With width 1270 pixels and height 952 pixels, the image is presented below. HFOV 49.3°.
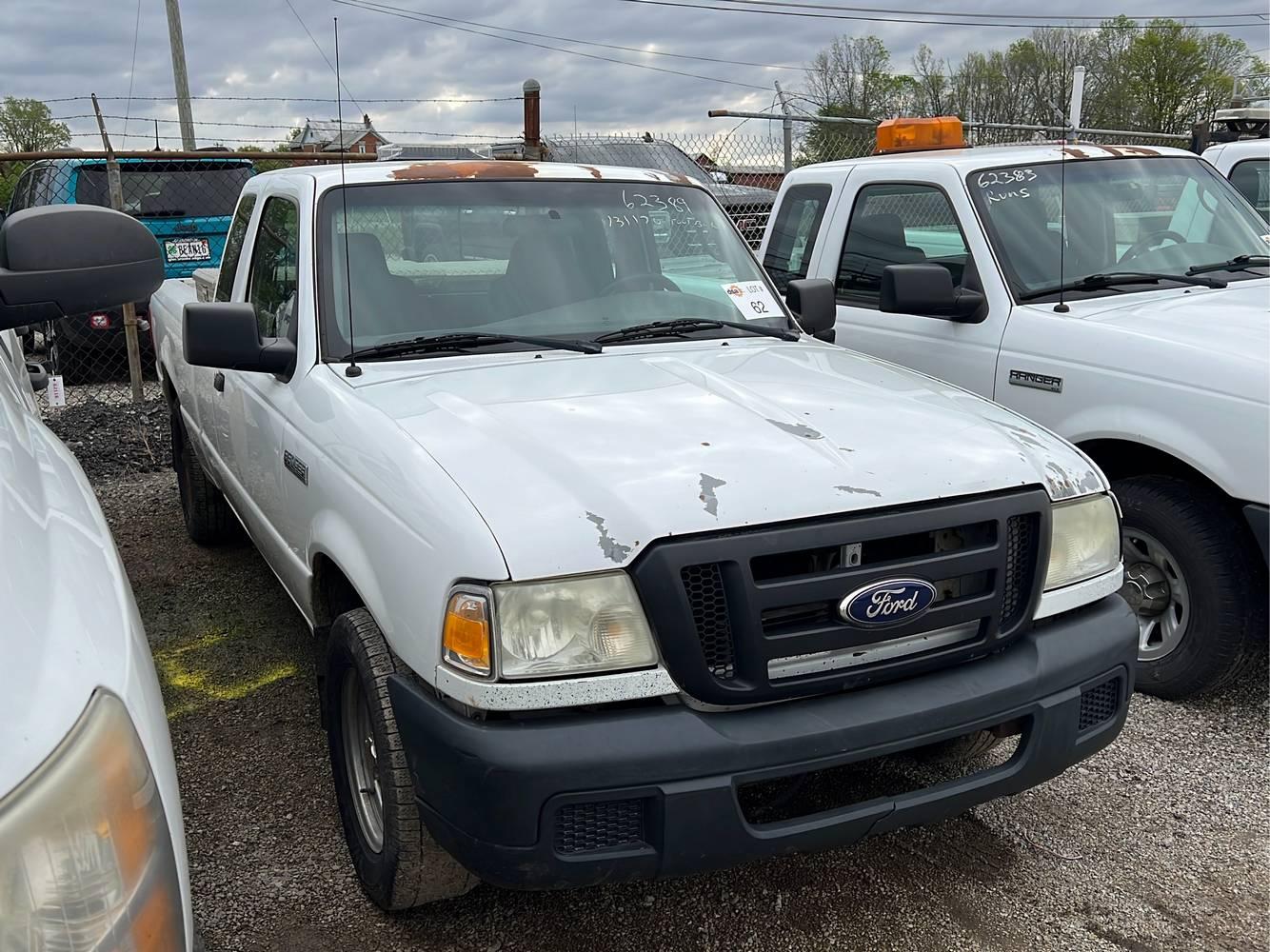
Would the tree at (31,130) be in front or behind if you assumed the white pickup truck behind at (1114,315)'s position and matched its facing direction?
behind

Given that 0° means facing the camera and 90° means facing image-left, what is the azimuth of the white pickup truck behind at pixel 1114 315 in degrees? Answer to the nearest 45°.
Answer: approximately 315°

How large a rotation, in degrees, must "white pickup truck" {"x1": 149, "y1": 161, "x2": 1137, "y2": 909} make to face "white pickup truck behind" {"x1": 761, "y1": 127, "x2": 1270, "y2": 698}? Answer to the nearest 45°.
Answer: approximately 90° to its left

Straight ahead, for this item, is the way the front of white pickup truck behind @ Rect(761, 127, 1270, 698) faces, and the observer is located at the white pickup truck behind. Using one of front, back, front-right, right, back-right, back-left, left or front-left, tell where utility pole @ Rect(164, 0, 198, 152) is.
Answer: back

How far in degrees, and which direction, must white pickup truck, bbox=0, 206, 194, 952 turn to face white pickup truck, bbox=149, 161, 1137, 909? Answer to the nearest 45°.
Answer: approximately 135° to its left

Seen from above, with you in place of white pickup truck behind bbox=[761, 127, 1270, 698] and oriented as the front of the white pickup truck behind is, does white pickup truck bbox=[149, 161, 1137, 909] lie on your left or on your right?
on your right

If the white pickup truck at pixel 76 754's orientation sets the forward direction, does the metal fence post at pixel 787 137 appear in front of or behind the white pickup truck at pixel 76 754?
behind

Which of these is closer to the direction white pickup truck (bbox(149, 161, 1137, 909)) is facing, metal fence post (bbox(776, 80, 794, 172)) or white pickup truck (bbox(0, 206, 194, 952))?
the white pickup truck

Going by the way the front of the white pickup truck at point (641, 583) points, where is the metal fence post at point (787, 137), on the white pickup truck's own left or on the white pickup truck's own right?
on the white pickup truck's own left

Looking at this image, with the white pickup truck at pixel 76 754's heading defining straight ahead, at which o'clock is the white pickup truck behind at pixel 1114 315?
The white pickup truck behind is roughly at 8 o'clock from the white pickup truck.
